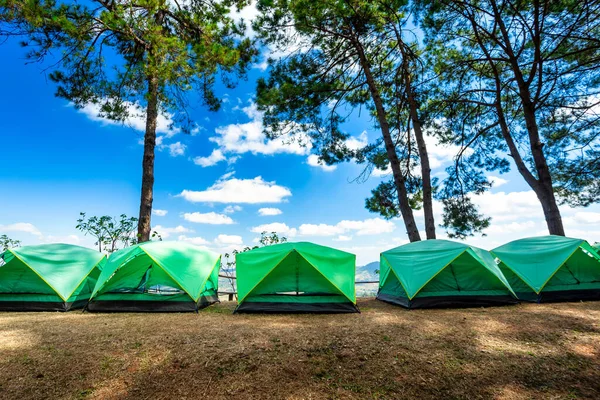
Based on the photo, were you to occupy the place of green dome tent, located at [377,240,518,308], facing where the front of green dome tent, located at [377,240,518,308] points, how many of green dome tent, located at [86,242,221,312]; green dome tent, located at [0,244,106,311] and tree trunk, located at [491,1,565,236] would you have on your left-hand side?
1

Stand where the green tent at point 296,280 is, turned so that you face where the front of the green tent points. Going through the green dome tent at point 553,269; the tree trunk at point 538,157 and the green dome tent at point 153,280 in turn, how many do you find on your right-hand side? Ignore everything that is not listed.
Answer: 1

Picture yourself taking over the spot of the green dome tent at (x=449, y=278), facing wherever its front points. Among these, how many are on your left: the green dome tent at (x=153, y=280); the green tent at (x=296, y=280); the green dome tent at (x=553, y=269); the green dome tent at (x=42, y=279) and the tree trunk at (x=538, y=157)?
2

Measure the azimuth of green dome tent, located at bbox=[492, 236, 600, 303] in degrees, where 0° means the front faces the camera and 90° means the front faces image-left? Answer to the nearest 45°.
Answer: approximately 315°

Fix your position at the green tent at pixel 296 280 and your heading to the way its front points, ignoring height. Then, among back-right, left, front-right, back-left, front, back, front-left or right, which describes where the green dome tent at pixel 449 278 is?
left

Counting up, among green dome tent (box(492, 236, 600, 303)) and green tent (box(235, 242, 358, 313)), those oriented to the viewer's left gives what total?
0

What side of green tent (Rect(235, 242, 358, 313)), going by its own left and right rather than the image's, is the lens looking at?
front

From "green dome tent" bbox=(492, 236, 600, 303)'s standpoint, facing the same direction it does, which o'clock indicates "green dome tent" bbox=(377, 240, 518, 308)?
"green dome tent" bbox=(377, 240, 518, 308) is roughly at 3 o'clock from "green dome tent" bbox=(492, 236, 600, 303).

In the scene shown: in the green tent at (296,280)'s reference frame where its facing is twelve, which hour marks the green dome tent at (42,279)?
The green dome tent is roughly at 3 o'clock from the green tent.

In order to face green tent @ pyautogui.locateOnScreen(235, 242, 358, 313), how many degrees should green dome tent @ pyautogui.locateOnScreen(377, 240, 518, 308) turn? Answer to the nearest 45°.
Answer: approximately 90° to its right

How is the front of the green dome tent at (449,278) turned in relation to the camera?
facing the viewer and to the right of the viewer

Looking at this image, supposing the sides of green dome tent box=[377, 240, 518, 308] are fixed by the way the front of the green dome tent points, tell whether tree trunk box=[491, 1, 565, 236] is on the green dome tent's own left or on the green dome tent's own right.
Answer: on the green dome tent's own left

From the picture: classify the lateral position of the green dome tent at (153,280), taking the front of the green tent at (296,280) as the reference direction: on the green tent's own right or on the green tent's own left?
on the green tent's own right

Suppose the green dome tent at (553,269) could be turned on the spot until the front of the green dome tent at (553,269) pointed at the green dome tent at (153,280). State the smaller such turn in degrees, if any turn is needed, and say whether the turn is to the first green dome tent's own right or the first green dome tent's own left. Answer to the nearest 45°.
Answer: approximately 90° to the first green dome tent's own right

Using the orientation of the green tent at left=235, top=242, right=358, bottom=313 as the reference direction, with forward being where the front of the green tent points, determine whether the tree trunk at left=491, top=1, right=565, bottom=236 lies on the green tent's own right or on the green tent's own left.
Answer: on the green tent's own left
